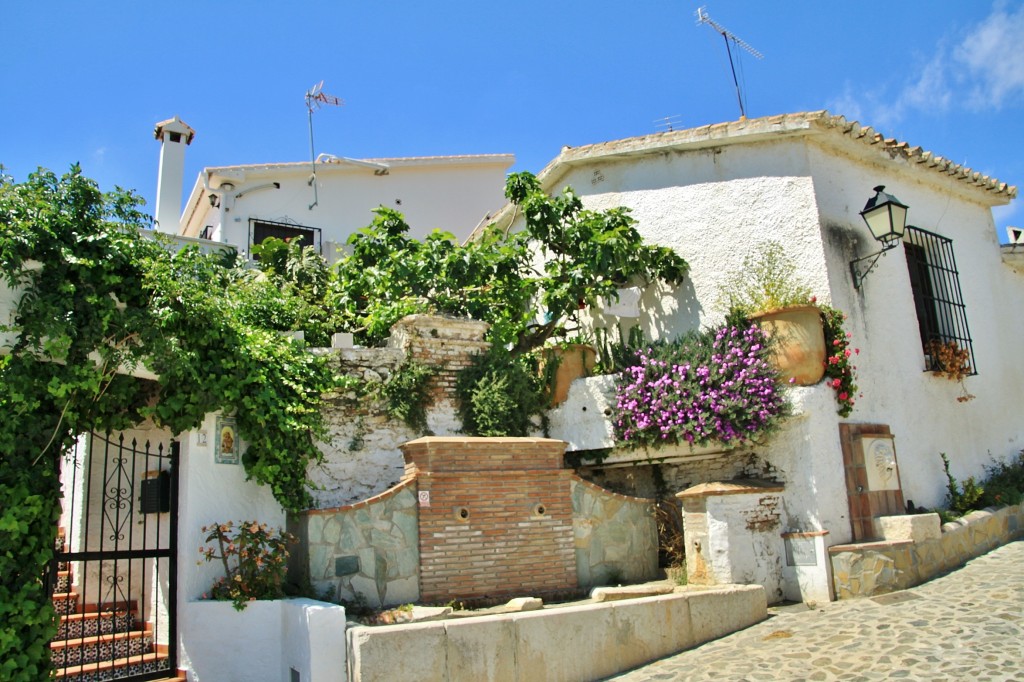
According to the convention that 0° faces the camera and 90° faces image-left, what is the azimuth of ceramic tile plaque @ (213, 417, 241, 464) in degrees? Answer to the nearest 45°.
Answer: approximately 0°

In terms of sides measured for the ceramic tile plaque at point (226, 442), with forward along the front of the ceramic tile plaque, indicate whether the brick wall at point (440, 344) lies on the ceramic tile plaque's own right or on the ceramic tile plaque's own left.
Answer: on the ceramic tile plaque's own left

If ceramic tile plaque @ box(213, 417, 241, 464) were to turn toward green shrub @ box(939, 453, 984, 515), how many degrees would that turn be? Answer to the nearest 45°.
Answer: approximately 90° to its left

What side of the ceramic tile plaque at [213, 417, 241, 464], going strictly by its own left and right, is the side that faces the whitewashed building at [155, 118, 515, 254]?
back

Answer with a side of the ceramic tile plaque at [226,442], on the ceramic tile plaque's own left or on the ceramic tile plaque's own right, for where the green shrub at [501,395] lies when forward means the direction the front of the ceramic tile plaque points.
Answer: on the ceramic tile plaque's own left

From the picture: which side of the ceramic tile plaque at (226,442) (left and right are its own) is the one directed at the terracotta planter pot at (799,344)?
left

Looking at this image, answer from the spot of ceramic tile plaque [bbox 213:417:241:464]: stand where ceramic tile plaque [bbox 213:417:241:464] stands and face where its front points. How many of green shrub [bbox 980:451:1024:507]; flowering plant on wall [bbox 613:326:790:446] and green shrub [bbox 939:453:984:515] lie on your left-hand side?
3

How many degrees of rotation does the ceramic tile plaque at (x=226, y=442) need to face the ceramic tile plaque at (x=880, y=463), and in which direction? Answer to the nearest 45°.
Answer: approximately 90° to its left

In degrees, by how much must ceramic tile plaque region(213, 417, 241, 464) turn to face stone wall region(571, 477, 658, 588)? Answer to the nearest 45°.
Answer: approximately 90° to its left
